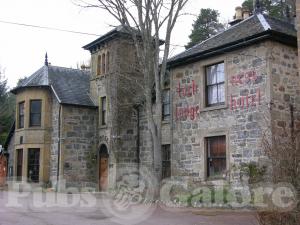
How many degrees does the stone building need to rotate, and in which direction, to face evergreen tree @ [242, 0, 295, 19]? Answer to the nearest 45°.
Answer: approximately 180°

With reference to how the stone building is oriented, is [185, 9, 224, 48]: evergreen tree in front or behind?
behind

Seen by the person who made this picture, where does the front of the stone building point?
facing the viewer and to the left of the viewer
